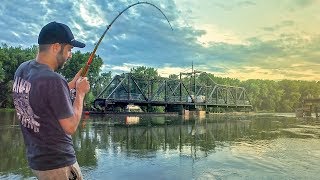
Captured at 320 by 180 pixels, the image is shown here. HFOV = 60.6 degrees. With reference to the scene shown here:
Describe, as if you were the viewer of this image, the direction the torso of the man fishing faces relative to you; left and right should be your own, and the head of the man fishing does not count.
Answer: facing away from the viewer and to the right of the viewer

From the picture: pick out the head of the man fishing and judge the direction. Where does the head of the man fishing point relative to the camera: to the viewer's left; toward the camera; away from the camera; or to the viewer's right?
to the viewer's right
